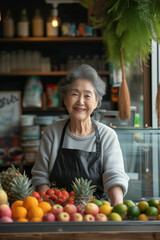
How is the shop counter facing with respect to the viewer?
toward the camera

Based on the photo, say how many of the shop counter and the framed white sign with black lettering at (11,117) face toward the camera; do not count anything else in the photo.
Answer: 2

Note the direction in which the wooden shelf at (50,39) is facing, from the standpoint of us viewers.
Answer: facing the viewer

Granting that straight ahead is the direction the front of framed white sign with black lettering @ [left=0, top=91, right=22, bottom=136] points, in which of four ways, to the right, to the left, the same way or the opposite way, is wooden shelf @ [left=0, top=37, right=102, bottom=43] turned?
the same way

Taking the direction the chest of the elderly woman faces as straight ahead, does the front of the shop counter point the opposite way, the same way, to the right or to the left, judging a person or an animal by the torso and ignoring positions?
the same way

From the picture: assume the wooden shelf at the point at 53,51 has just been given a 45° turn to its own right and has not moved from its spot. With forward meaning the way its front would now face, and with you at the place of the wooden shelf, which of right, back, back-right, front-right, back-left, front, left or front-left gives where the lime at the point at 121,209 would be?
front-left

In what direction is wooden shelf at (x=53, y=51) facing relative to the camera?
toward the camera

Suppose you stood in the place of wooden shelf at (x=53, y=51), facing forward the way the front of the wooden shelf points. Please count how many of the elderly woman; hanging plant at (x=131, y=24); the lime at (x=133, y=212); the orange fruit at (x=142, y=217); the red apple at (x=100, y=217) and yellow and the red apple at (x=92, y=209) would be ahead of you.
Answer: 6

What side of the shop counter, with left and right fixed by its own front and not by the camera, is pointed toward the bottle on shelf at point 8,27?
back

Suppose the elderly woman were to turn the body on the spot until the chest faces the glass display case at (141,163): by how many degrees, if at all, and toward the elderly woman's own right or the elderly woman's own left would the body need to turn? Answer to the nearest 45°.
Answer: approximately 135° to the elderly woman's own left

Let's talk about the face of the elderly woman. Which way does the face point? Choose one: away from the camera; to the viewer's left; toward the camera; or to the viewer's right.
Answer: toward the camera

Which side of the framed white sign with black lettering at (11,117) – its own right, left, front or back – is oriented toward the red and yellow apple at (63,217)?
front

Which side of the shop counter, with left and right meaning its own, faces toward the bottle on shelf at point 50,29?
back
